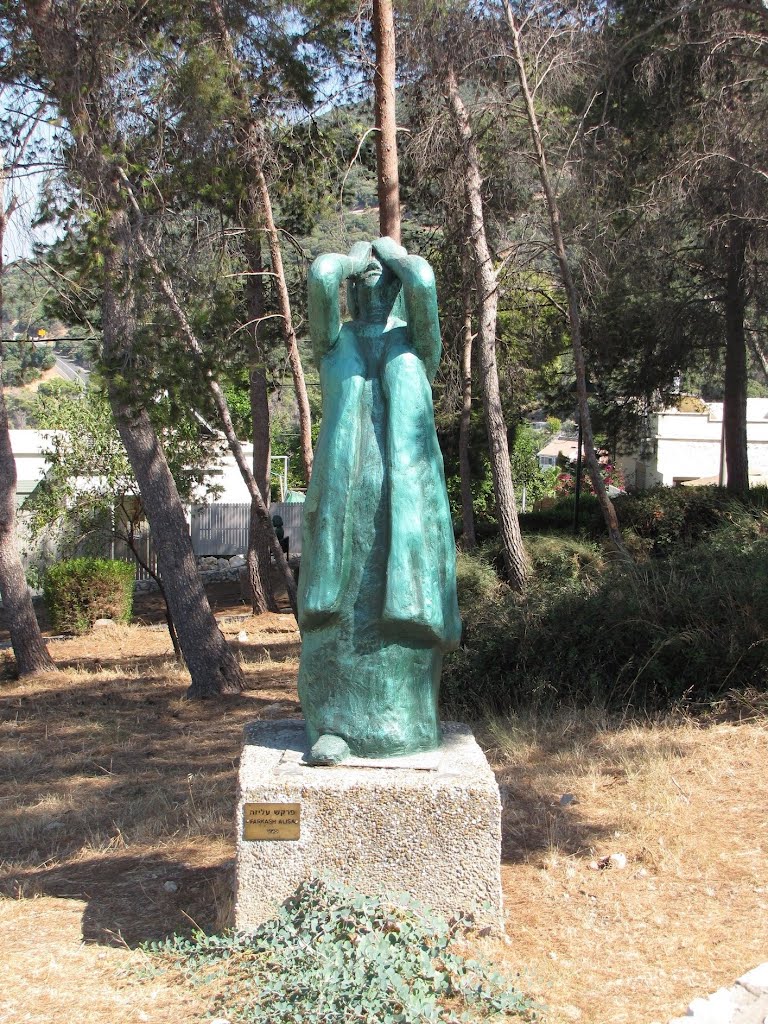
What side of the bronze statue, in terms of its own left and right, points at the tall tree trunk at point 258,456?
back

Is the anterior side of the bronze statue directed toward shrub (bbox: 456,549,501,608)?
no

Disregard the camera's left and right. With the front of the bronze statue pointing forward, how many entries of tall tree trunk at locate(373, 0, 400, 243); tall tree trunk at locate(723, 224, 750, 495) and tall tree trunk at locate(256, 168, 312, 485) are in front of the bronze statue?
0

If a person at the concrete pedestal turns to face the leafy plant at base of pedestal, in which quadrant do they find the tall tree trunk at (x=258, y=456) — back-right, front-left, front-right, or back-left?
back-right

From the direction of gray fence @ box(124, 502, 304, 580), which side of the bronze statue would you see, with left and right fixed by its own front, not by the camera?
back

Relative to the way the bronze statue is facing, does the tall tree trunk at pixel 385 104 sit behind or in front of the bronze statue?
behind

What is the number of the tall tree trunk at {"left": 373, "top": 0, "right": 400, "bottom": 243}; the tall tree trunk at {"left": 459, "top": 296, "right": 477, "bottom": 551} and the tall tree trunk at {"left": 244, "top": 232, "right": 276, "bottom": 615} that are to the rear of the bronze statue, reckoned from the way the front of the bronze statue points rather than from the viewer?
3

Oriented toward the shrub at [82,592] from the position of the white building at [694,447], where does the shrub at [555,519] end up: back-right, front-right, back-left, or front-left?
front-left

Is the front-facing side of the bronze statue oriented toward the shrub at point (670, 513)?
no

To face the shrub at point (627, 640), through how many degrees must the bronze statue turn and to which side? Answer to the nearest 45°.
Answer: approximately 135° to its left

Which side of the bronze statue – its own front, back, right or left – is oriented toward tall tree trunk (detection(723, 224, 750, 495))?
back

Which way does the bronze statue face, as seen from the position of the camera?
facing the viewer

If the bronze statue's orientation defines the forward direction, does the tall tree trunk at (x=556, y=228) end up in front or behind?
behind

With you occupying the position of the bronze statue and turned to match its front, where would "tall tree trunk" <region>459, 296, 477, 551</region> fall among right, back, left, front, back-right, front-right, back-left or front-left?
back

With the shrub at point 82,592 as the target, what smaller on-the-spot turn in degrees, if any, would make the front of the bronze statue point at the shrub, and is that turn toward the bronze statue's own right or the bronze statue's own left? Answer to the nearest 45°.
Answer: approximately 180°

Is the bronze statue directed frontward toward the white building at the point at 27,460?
no
